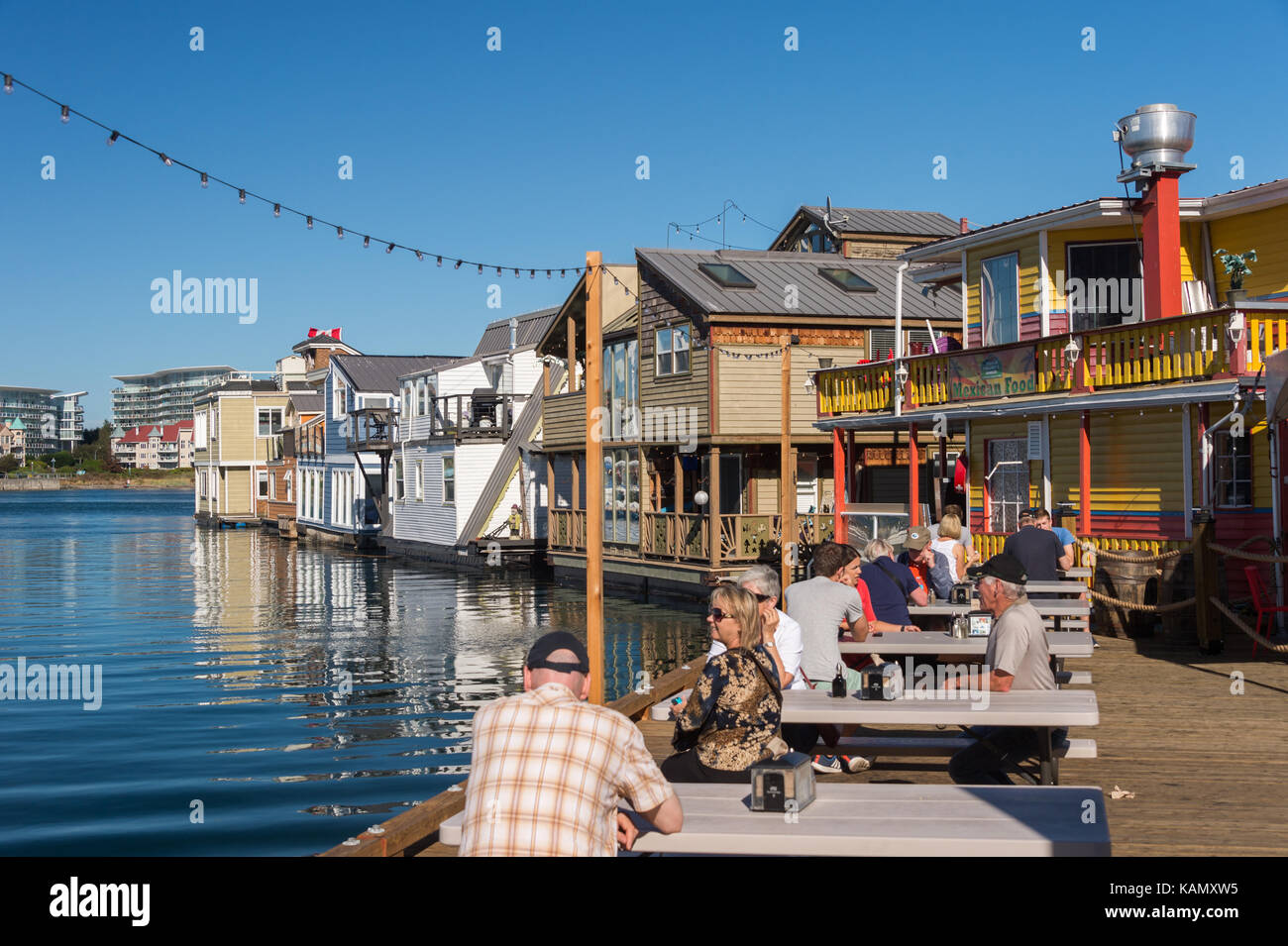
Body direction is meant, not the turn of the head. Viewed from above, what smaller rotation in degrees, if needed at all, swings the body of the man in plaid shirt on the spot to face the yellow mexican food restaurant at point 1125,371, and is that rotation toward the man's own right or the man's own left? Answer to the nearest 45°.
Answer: approximately 45° to the man's own right

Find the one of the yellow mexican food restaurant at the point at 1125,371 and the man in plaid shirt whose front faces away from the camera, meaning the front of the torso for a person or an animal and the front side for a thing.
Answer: the man in plaid shirt

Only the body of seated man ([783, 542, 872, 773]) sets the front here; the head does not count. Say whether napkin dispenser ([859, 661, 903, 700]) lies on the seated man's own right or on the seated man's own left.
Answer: on the seated man's own right

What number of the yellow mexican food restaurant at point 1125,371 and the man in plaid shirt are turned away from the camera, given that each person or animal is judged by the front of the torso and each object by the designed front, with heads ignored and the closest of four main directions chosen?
1

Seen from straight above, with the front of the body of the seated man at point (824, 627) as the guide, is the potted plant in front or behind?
in front

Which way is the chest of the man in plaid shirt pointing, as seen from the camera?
away from the camera

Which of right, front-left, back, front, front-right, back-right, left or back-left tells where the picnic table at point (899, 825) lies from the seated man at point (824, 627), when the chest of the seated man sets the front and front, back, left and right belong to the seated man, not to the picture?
back-right

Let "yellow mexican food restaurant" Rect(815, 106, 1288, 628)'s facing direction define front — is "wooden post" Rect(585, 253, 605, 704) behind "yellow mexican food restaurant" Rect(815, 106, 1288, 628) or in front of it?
in front

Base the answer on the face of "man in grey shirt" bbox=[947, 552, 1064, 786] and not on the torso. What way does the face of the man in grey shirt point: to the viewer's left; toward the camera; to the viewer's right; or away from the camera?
to the viewer's left

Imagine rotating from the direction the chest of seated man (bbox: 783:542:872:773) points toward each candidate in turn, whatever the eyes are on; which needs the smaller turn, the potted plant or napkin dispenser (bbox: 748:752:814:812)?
the potted plant

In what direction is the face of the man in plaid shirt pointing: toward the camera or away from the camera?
away from the camera

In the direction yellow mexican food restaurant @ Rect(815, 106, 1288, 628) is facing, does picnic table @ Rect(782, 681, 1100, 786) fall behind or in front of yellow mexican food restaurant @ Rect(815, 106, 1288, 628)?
in front

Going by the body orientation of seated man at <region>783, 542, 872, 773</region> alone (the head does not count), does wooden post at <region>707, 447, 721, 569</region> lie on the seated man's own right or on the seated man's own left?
on the seated man's own left
